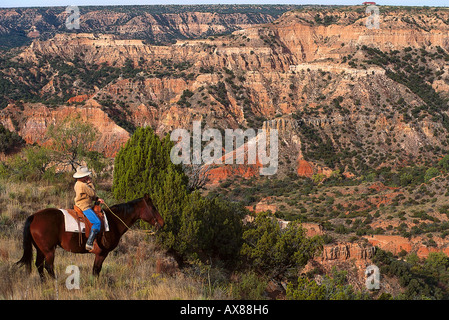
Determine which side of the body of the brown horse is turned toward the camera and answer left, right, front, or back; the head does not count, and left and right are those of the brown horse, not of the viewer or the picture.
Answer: right

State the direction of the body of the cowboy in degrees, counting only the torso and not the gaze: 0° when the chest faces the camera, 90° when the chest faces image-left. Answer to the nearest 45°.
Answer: approximately 270°
